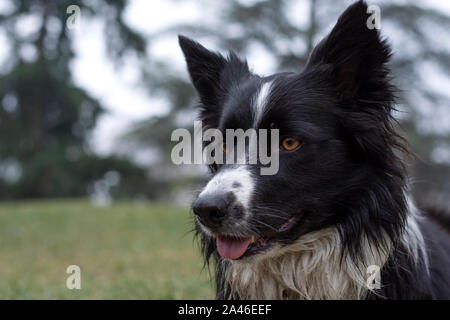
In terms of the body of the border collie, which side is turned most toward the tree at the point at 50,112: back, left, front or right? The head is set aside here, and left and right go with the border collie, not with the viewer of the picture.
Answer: right

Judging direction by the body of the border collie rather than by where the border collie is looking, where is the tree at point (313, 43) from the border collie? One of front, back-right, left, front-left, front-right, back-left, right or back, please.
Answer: back-right

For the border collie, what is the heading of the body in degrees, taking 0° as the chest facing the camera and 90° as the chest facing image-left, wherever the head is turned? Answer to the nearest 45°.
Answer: approximately 45°
